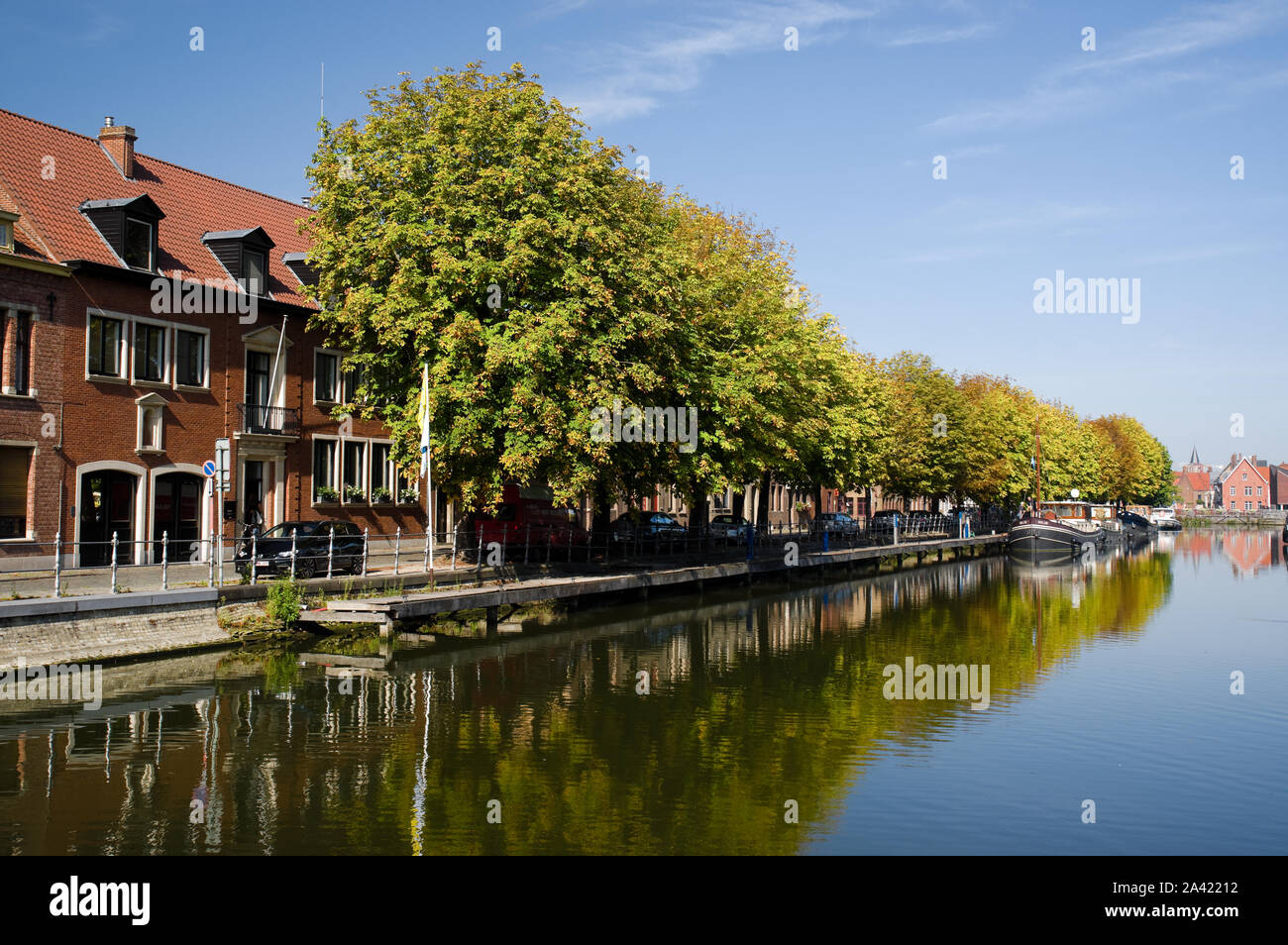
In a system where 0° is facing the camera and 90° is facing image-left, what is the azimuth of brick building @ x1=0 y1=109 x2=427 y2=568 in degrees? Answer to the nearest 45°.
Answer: approximately 315°

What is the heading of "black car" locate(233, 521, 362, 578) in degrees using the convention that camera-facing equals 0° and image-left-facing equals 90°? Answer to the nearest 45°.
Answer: approximately 45°

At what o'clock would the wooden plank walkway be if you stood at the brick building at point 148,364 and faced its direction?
The wooden plank walkway is roughly at 12 o'clock from the brick building.

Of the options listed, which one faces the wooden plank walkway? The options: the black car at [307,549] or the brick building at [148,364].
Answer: the brick building

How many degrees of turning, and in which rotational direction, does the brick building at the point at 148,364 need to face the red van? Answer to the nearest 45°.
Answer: approximately 45° to its left

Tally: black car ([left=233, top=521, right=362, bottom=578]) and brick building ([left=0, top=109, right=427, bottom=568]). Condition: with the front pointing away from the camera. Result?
0

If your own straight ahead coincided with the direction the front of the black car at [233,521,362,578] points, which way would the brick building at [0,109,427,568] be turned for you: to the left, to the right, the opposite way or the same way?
to the left
